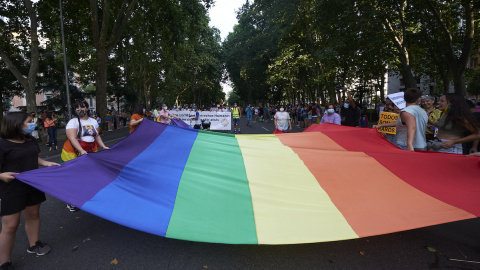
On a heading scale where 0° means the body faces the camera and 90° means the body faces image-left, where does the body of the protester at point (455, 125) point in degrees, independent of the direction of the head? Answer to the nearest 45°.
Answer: approximately 90°

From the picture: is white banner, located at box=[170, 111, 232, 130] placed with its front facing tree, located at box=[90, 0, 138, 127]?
no

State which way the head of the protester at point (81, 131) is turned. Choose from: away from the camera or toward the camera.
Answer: toward the camera

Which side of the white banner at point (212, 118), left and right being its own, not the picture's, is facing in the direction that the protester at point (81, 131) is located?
front

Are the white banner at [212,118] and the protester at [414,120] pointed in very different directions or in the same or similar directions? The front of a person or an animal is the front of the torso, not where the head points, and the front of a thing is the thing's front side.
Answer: very different directions

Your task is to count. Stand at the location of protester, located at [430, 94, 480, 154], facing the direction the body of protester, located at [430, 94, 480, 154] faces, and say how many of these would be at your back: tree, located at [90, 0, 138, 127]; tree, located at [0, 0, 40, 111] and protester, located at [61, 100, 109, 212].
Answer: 0

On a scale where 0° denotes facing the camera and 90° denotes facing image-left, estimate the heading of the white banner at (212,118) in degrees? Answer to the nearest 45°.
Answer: approximately 0°

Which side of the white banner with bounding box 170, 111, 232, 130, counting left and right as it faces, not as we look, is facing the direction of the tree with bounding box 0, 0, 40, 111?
right

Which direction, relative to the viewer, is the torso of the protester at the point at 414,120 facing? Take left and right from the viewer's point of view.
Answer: facing away from the viewer and to the left of the viewer

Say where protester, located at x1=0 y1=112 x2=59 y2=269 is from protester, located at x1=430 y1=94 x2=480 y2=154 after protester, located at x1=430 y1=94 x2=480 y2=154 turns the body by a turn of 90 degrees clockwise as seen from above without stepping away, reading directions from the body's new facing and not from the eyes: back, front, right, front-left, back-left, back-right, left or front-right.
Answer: back-left

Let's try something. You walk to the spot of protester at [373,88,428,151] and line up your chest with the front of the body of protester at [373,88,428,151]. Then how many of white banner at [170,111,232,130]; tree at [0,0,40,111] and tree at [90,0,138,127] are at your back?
0

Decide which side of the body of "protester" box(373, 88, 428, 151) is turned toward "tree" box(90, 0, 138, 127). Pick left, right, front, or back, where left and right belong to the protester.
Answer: front

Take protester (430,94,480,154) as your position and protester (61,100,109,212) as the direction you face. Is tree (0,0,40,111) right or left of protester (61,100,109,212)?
right

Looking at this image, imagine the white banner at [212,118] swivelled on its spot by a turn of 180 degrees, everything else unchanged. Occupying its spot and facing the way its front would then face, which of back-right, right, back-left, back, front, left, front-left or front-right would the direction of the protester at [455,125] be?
back

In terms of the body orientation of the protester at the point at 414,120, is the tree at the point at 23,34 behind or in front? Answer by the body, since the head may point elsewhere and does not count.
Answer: in front
